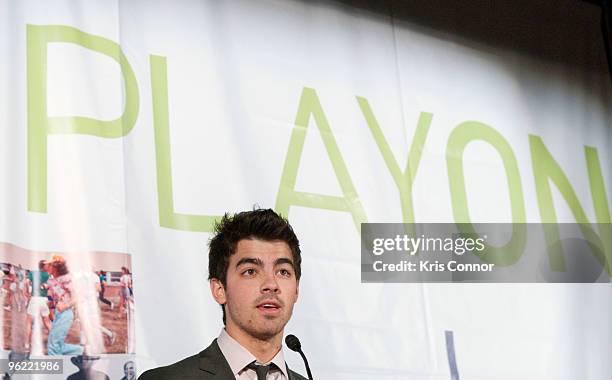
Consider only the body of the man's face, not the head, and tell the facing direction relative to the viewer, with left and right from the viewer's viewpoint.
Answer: facing the viewer and to the right of the viewer

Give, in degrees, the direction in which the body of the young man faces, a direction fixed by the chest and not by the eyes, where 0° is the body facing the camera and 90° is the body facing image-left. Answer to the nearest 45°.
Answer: approximately 315°
